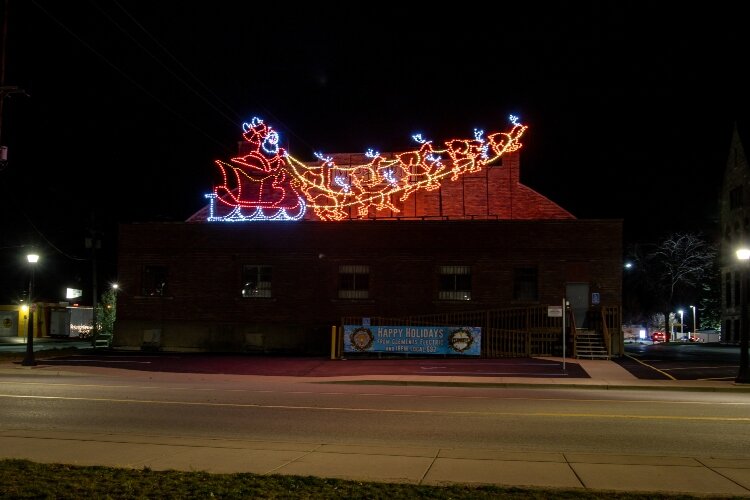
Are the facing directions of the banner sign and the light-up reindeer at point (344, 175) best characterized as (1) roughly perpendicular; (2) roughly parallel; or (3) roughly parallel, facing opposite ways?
roughly perpendicular

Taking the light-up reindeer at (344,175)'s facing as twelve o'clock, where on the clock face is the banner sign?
The banner sign is roughly at 2 o'clock from the light-up reindeer.

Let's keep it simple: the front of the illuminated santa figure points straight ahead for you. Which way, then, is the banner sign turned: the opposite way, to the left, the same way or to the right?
to the right

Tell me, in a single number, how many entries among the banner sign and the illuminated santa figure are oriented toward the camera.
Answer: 1

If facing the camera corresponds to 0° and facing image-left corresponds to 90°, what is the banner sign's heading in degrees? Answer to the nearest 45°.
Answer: approximately 0°

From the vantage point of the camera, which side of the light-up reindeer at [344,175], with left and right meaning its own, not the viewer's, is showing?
right

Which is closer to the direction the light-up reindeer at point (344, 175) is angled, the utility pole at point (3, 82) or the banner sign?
the banner sign

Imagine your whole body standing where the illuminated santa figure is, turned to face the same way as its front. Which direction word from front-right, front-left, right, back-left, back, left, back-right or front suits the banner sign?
front-right

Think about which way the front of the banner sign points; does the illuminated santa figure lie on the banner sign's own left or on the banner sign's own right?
on the banner sign's own right

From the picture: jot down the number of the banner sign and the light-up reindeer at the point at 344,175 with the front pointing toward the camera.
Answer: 1

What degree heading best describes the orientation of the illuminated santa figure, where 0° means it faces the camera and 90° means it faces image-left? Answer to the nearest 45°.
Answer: approximately 270°
